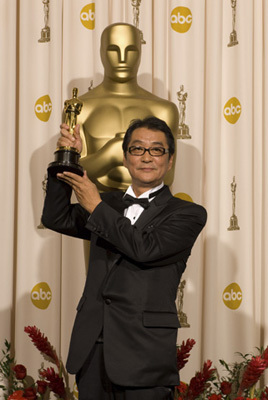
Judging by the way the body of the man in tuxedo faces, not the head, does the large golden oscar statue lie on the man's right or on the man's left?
on the man's right

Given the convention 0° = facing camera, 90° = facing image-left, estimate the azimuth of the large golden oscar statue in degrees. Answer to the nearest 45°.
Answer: approximately 0°

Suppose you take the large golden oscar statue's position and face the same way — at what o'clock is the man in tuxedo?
The man in tuxedo is roughly at 12 o'clock from the large golden oscar statue.
